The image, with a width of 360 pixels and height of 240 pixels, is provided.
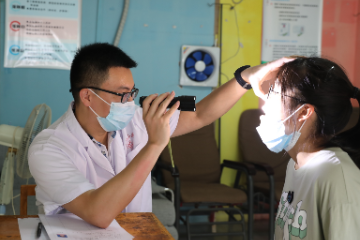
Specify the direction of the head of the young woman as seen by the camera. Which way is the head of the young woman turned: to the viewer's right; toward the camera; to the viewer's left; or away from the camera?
to the viewer's left

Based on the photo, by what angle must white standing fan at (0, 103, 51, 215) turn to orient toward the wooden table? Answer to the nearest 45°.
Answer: approximately 90° to its right

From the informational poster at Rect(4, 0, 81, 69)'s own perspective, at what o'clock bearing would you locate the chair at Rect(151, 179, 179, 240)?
The chair is roughly at 11 o'clock from the informational poster.

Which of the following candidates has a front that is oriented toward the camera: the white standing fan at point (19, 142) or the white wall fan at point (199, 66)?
the white wall fan at point (199, 66)

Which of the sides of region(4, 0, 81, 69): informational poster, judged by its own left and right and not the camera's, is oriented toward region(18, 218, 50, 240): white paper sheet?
front

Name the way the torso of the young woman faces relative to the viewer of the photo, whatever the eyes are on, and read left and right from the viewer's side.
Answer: facing to the left of the viewer

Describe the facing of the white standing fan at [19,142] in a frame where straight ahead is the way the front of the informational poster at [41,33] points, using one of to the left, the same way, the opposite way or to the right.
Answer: to the left

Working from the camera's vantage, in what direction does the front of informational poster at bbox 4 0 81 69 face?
facing the viewer
